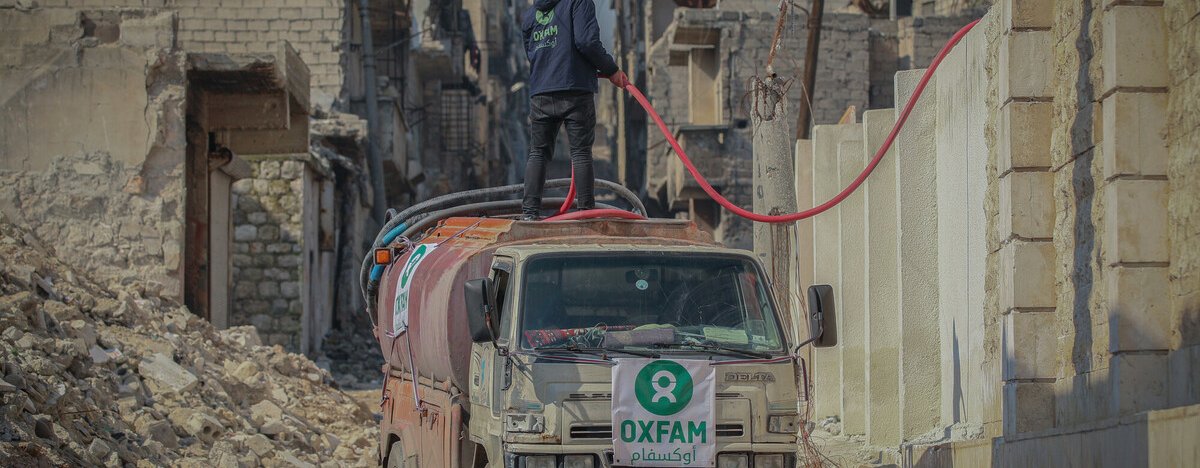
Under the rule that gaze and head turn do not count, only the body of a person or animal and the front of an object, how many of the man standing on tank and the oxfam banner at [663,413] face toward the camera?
1

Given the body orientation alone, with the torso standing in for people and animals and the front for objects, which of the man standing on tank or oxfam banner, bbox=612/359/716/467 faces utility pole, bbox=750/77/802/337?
the man standing on tank

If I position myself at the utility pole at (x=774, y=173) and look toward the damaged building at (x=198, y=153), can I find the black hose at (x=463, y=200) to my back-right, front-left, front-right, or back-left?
front-left

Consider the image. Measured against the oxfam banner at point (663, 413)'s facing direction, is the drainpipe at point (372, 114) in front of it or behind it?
behind

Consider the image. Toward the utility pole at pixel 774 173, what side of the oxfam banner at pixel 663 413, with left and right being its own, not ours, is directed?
back

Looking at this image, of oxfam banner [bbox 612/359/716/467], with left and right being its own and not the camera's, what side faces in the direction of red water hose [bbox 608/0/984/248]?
back

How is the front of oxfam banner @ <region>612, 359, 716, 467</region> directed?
toward the camera

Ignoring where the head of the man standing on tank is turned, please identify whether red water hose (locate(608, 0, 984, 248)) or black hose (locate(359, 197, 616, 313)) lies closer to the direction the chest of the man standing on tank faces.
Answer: the red water hose

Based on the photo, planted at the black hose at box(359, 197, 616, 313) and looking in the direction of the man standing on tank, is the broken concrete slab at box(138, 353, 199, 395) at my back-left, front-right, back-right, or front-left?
back-right

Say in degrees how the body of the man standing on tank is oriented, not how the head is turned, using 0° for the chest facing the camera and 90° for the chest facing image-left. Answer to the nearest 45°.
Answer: approximately 225°

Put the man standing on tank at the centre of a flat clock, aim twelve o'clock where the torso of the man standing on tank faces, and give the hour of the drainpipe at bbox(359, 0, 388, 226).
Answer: The drainpipe is roughly at 10 o'clock from the man standing on tank.
